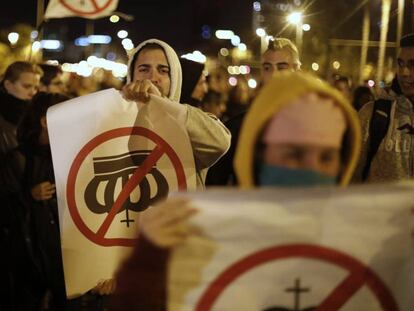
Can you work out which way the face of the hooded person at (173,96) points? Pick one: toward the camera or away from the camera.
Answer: toward the camera

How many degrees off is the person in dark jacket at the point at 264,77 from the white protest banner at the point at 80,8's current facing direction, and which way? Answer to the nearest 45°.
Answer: approximately 45° to its left

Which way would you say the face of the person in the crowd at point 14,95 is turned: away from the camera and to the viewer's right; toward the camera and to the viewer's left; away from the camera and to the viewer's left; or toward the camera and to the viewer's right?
toward the camera and to the viewer's right

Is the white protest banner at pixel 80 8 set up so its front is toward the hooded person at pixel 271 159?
yes

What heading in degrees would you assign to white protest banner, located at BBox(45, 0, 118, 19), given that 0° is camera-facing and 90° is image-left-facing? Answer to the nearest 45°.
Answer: approximately 0°
